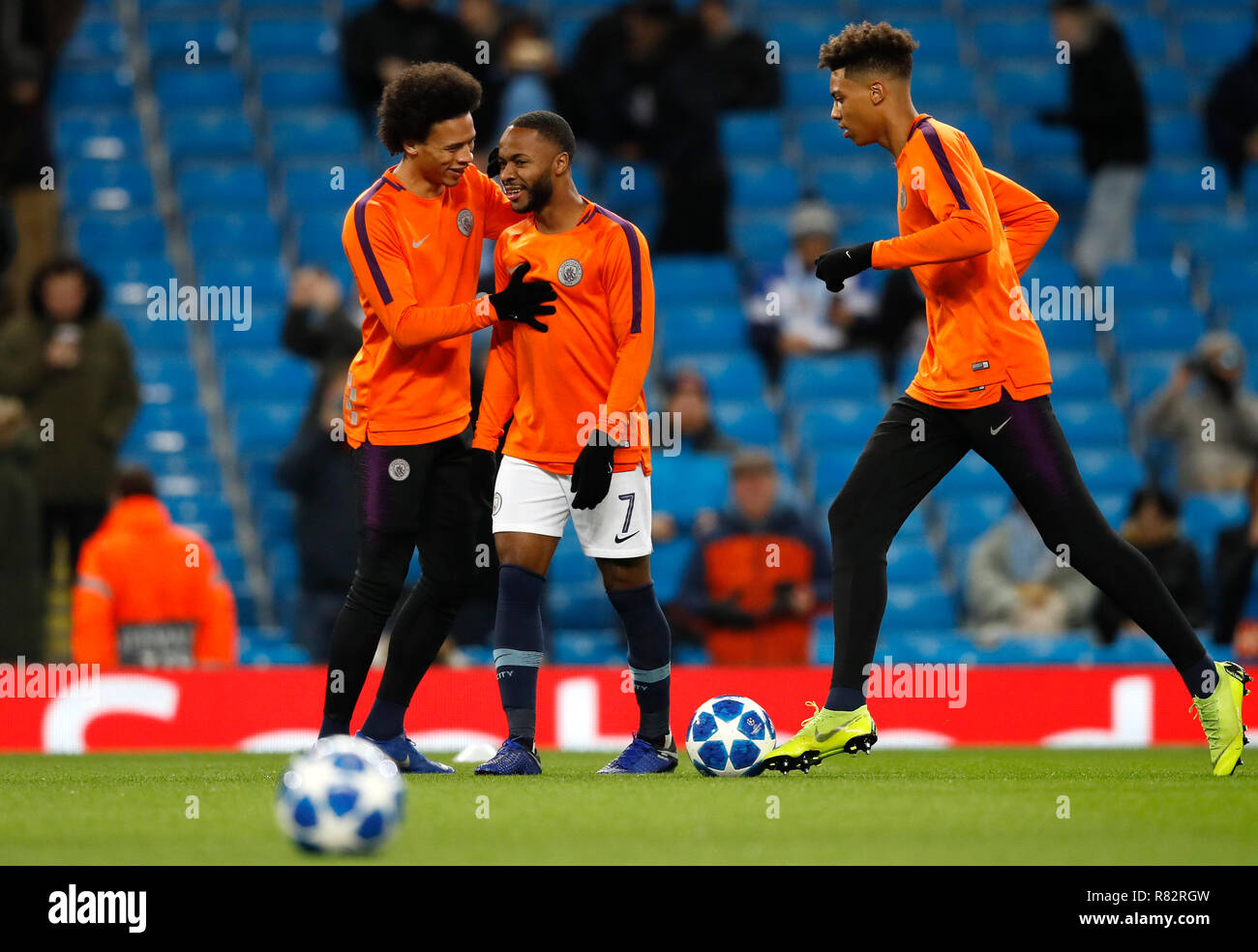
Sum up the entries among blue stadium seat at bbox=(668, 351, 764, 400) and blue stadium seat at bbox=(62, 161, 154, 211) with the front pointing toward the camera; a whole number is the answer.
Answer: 2

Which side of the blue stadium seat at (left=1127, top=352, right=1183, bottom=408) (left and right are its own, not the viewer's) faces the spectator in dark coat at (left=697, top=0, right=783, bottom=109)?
right

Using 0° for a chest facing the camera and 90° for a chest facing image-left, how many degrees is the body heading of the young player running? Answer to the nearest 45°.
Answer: approximately 90°

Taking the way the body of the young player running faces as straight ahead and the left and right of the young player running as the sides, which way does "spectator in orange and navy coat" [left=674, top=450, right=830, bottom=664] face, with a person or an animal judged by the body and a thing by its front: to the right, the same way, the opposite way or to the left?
to the left

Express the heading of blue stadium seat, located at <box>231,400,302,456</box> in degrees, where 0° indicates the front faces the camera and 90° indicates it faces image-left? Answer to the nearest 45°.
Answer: approximately 0°

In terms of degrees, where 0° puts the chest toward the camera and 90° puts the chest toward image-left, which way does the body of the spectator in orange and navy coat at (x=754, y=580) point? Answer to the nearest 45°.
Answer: approximately 0°

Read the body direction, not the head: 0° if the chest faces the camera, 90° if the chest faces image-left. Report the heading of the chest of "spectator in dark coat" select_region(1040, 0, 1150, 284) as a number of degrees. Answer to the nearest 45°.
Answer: approximately 90°

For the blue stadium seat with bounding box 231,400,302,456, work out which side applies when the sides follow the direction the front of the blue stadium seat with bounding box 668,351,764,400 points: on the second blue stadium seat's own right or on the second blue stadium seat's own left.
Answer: on the second blue stadium seat's own right

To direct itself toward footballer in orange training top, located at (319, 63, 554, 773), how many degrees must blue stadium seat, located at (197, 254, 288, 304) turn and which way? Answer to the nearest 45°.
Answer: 0° — it already faces them

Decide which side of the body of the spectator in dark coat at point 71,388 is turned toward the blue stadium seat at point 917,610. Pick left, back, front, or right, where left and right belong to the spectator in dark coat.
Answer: left
